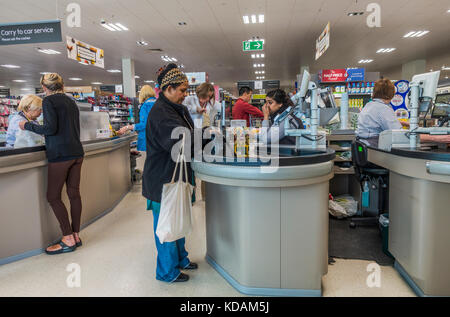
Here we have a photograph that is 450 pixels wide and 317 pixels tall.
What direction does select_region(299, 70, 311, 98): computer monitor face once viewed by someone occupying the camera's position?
facing to the left of the viewer

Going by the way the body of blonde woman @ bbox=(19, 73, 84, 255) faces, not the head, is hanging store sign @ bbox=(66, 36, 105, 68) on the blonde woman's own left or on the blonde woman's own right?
on the blonde woman's own right

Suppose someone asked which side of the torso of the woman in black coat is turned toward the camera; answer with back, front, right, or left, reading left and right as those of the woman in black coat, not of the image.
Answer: right

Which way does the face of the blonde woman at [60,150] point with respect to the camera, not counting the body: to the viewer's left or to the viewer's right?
to the viewer's left

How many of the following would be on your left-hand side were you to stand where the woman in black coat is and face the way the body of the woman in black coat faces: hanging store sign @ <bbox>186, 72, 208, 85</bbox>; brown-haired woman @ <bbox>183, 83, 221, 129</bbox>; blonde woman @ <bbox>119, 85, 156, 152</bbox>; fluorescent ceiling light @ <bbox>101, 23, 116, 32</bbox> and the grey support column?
5

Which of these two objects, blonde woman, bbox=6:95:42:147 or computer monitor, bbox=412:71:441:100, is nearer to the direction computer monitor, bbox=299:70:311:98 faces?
the blonde woman

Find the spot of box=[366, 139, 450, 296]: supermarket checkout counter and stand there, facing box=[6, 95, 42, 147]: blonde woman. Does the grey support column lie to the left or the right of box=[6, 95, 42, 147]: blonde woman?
right

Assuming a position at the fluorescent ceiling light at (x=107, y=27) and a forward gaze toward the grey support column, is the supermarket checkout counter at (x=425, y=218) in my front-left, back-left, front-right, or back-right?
back-right
